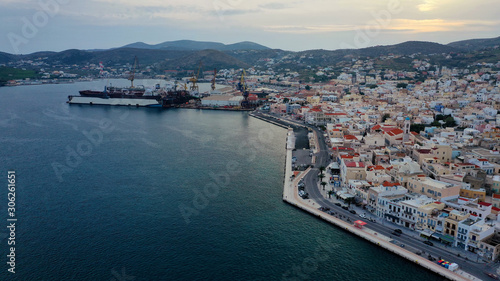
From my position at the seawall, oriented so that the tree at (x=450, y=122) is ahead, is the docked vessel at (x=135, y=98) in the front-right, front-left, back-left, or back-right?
front-left

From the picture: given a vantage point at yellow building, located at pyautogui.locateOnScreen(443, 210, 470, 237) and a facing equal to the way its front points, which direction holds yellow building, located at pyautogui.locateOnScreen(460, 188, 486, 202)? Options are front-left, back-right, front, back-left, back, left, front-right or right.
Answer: back-right

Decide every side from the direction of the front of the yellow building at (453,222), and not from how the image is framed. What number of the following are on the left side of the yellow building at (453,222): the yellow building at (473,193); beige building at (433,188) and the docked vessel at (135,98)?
0

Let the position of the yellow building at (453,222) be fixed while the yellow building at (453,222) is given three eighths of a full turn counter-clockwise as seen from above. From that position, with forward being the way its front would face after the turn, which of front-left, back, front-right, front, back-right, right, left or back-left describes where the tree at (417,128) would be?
left

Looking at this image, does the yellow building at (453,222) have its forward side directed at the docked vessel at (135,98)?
no

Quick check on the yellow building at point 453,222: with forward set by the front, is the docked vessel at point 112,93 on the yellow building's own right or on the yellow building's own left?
on the yellow building's own right

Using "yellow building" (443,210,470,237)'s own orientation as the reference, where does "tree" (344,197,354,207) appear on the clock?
The tree is roughly at 2 o'clock from the yellow building.

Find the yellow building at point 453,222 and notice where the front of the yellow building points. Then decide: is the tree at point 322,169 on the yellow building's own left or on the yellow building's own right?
on the yellow building's own right

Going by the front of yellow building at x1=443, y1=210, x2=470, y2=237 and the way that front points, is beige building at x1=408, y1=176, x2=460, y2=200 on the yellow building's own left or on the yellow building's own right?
on the yellow building's own right

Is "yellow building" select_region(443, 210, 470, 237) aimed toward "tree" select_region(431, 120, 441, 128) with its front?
no

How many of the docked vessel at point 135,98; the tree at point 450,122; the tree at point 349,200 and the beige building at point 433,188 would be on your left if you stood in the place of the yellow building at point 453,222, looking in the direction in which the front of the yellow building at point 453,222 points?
0

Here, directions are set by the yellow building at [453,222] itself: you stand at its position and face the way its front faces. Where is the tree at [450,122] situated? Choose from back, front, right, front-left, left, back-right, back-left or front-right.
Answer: back-right

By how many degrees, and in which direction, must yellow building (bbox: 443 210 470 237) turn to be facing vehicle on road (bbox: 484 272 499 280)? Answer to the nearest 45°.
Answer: approximately 90° to its left

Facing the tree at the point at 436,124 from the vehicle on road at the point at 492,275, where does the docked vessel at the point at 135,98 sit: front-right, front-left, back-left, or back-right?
front-left

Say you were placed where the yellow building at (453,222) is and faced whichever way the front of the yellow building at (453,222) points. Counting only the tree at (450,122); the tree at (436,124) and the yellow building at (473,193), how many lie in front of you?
0

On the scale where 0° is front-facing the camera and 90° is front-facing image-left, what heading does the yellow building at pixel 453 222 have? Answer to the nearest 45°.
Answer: approximately 45°
